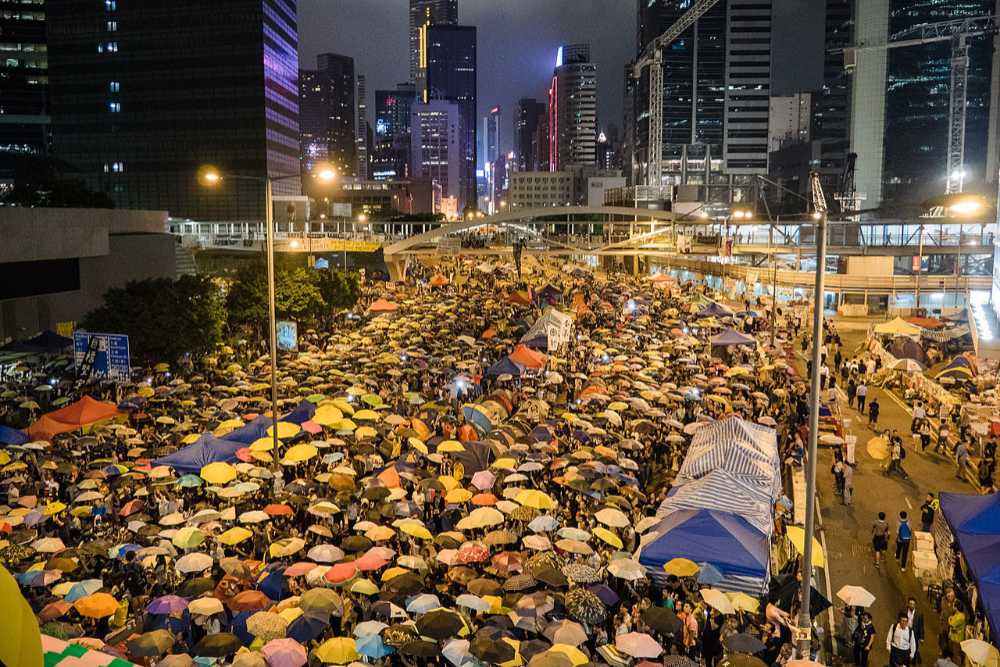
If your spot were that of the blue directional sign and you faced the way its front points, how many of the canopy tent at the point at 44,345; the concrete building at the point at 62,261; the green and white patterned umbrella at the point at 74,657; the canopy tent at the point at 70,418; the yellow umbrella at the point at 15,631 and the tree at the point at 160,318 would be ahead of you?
3

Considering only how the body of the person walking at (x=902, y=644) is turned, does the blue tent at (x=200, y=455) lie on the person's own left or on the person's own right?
on the person's own right

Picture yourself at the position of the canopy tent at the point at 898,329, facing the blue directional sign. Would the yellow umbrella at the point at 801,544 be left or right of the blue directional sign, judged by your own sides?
left

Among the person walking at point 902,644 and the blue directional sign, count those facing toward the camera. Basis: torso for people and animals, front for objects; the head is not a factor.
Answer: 2

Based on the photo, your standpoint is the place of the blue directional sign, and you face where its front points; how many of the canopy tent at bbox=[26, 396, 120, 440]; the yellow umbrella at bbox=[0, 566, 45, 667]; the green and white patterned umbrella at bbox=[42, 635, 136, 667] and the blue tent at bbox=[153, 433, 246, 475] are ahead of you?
4

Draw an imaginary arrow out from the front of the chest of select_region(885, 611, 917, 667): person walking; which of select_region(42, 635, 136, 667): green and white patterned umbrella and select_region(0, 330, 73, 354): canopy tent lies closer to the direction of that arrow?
the green and white patterned umbrella

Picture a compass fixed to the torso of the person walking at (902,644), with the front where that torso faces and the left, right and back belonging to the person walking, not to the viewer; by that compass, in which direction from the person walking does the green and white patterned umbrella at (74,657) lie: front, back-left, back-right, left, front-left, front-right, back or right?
front-right

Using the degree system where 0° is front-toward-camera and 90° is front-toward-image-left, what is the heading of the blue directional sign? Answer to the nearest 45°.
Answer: approximately 0°

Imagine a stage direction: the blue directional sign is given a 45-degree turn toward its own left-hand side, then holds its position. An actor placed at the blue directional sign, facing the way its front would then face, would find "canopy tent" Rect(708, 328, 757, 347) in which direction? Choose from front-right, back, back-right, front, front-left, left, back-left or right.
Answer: front-left

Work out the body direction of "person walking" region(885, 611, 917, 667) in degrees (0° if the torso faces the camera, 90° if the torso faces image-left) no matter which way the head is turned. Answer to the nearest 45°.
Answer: approximately 0°

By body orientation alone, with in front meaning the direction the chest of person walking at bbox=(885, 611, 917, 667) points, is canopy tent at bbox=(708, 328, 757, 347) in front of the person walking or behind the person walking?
behind

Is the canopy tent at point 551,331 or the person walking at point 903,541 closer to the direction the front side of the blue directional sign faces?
the person walking

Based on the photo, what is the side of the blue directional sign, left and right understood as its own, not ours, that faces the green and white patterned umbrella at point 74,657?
front
